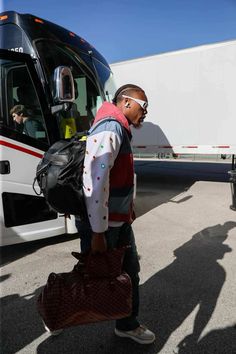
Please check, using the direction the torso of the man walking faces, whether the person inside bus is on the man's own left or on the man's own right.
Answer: on the man's own left

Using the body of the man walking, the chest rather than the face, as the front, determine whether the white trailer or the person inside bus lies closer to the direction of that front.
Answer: the white trailer

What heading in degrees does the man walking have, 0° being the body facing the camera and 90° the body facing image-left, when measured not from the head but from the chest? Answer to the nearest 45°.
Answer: approximately 270°

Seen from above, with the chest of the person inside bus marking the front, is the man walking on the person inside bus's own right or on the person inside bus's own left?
on the person inside bus's own left

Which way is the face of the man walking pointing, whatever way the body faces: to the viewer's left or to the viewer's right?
to the viewer's right
